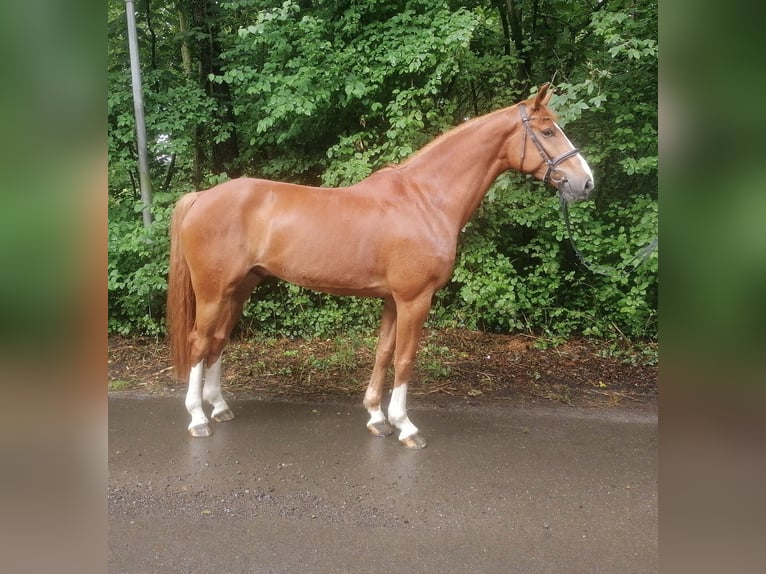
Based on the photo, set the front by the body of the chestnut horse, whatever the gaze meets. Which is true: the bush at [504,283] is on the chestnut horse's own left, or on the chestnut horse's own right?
on the chestnut horse's own left

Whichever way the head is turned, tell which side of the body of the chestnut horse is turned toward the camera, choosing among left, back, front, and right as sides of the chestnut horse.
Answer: right
